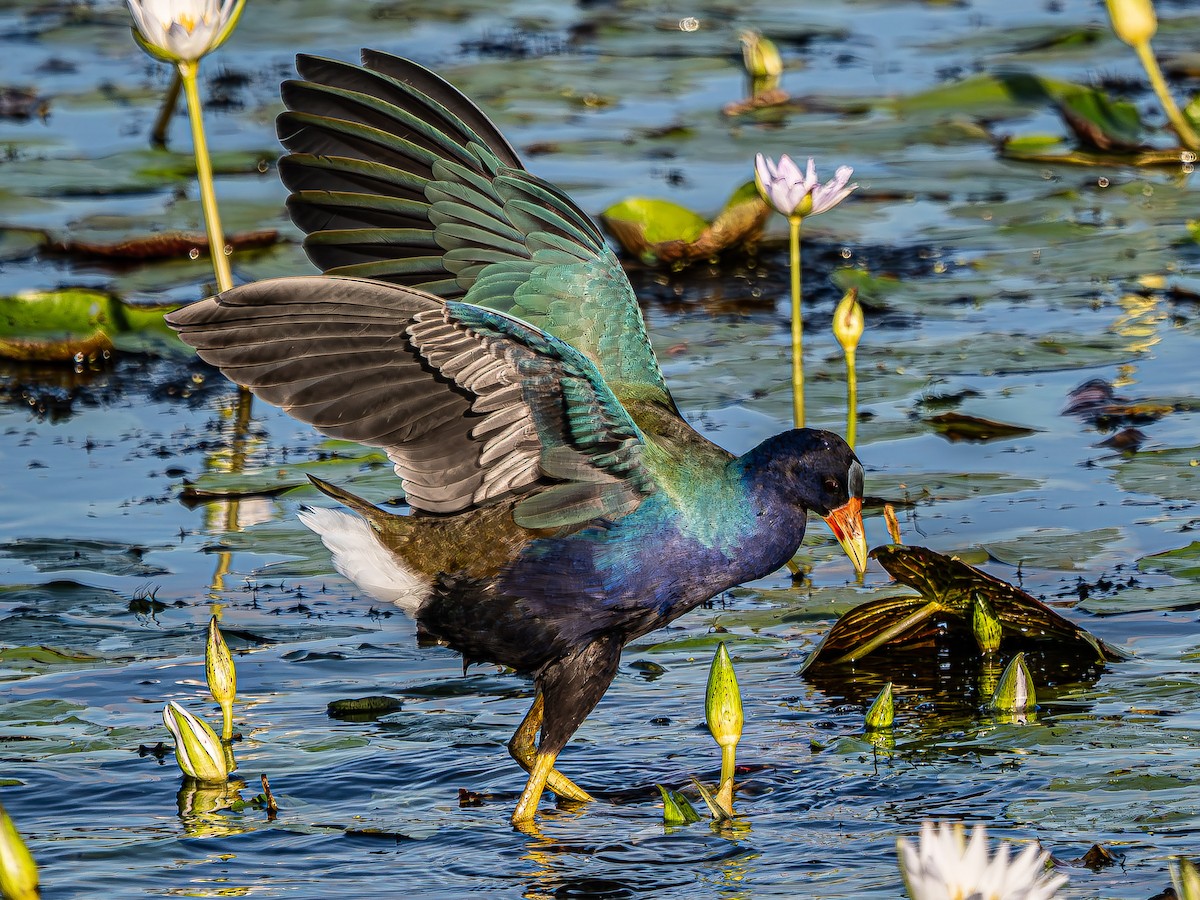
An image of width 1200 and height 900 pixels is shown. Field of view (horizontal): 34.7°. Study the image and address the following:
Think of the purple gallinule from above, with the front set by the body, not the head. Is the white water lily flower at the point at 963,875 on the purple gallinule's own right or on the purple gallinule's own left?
on the purple gallinule's own right

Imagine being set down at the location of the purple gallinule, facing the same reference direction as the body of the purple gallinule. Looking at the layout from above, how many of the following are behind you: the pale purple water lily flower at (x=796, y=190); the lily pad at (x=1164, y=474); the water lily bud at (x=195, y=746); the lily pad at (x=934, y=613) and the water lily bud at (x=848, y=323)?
1

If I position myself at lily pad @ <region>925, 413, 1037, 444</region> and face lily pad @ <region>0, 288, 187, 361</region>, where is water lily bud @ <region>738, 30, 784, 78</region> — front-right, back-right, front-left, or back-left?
front-right

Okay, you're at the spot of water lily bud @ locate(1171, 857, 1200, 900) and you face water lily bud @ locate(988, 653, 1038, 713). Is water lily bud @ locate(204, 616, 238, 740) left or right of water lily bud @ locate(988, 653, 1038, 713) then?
left

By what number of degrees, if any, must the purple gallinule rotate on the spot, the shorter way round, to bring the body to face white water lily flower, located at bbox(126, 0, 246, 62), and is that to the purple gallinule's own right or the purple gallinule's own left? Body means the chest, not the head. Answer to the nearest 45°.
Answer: approximately 135° to the purple gallinule's own left

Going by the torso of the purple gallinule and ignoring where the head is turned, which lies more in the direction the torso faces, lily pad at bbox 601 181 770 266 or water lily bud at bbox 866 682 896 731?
the water lily bud

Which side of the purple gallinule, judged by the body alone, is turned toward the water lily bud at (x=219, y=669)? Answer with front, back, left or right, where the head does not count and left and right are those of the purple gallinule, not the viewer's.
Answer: back

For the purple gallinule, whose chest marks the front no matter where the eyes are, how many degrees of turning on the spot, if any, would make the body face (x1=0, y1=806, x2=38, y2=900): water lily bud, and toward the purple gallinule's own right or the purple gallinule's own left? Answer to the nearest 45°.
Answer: approximately 135° to the purple gallinule's own right

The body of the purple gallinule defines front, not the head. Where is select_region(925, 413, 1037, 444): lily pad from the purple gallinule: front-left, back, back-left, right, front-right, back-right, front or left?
front-left

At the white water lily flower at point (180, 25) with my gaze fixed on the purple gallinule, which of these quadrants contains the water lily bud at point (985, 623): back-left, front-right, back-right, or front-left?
front-left

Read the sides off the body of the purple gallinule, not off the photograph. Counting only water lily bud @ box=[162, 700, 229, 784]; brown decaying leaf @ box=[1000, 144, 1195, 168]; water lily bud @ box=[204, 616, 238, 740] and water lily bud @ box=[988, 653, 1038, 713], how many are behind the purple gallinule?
2

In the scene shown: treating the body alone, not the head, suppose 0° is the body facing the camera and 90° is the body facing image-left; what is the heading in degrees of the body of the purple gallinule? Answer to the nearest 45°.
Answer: approximately 270°

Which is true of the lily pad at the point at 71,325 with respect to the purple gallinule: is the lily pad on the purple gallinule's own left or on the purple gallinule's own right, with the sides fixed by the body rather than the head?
on the purple gallinule's own left

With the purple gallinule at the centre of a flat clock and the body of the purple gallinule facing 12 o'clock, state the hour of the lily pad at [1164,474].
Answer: The lily pad is roughly at 11 o'clock from the purple gallinule.

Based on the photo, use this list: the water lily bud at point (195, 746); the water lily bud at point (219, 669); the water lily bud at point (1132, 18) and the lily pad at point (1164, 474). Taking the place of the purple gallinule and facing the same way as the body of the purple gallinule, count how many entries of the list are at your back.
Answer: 2

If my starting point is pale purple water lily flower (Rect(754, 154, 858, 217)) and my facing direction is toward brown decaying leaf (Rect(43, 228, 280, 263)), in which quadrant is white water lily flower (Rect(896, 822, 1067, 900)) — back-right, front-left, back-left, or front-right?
back-left
